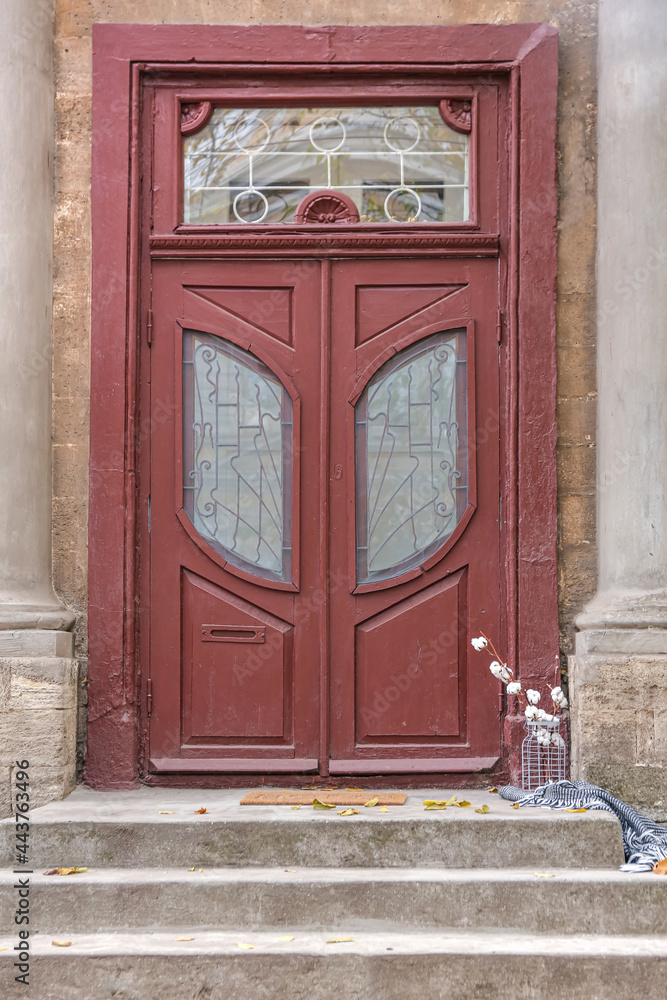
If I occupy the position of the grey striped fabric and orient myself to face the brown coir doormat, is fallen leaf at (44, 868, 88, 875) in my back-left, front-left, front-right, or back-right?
front-left

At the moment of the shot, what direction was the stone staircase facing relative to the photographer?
facing the viewer

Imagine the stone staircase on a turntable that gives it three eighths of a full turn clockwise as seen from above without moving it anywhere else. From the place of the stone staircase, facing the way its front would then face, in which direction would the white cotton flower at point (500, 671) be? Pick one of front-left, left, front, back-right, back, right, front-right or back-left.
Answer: right

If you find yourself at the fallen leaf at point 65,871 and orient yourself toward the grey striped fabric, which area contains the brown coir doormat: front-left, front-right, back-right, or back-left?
front-left
